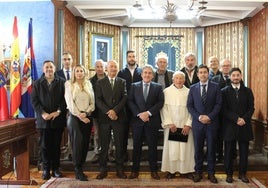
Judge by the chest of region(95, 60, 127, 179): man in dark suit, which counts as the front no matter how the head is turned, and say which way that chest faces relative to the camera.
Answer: toward the camera

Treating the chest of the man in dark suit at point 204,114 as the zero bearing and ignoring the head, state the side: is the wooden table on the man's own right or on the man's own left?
on the man's own right

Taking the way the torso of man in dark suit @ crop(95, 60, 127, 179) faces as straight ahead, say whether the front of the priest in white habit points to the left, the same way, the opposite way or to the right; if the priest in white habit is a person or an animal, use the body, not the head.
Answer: the same way

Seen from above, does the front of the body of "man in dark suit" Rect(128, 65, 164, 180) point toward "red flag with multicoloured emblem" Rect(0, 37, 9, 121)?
no

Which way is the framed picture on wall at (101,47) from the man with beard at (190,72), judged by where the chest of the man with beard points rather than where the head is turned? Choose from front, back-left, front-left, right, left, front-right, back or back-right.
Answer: back-right

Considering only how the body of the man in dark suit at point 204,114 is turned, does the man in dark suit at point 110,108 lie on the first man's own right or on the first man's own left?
on the first man's own right

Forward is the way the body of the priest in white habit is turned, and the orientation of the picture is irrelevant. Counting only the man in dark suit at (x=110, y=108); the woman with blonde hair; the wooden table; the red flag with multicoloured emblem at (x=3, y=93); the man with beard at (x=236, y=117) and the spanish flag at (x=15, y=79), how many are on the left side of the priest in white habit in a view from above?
1

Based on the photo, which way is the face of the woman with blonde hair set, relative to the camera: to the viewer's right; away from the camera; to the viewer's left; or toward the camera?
toward the camera

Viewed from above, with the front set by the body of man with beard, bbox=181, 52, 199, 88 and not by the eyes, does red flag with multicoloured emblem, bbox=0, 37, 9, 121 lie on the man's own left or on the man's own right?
on the man's own right

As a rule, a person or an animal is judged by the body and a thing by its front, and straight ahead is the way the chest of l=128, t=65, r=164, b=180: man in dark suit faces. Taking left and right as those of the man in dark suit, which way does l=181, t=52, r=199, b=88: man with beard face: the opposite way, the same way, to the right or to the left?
the same way

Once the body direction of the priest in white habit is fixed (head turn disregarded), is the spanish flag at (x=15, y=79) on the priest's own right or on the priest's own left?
on the priest's own right

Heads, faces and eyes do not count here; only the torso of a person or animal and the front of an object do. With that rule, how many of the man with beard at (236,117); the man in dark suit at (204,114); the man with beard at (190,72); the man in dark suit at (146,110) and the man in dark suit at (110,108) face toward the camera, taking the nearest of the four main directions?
5

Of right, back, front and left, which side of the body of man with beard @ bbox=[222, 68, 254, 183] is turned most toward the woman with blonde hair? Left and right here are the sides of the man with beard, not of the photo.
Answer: right

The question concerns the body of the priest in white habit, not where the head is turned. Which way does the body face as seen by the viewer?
toward the camera

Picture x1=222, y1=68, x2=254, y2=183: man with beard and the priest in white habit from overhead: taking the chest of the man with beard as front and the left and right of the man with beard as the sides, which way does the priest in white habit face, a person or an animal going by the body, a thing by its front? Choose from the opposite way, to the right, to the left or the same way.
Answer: the same way

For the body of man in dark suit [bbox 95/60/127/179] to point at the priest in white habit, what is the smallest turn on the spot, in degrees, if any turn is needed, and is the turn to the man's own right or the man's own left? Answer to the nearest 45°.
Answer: approximately 90° to the man's own left
